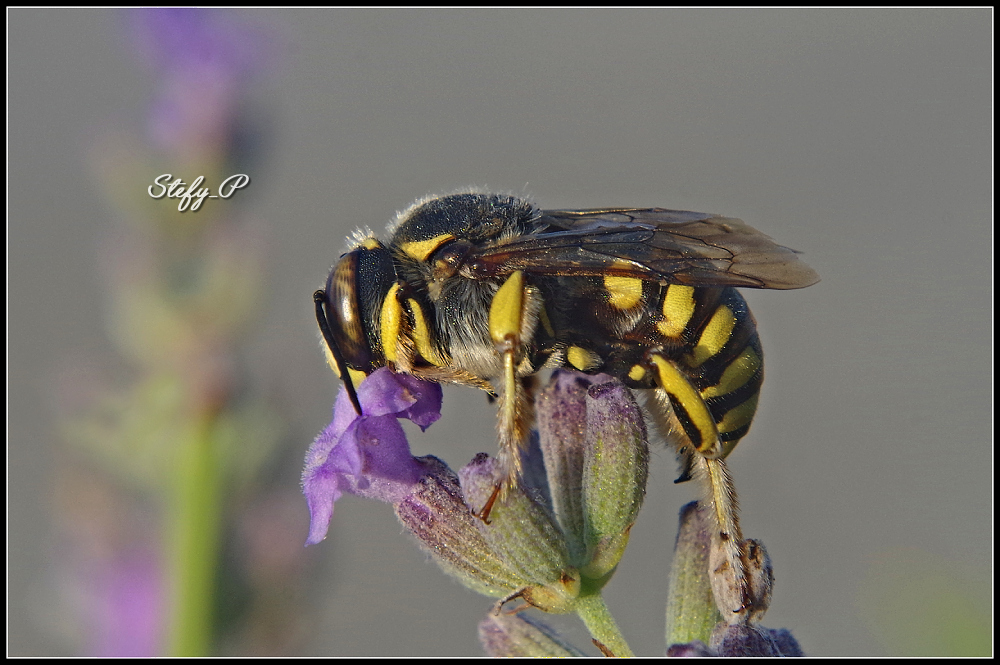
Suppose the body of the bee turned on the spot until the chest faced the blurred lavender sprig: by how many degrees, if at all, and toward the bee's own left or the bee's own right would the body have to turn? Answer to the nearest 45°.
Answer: approximately 45° to the bee's own right

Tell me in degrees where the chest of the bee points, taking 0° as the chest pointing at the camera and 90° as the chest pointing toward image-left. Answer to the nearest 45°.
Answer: approximately 90°
